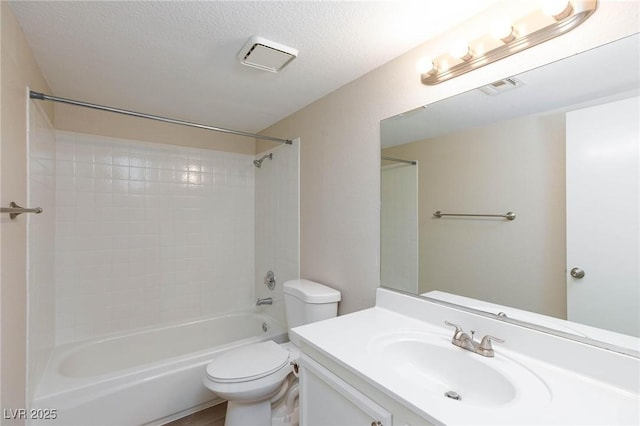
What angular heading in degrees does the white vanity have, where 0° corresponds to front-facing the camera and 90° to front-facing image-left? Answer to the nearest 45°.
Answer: approximately 45°

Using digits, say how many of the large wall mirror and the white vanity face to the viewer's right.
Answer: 0

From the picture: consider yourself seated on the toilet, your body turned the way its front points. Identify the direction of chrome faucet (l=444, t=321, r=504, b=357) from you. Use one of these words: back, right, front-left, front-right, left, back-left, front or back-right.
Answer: left

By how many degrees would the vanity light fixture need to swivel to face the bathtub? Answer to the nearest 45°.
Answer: approximately 45° to its right

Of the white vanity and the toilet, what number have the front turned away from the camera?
0

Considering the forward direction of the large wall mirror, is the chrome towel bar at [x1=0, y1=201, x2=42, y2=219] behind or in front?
in front

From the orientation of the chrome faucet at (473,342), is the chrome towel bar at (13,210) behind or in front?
in front

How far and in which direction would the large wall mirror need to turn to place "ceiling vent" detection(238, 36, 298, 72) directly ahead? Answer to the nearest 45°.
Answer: approximately 45° to its right

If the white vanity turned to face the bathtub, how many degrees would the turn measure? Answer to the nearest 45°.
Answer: approximately 45° to its right
